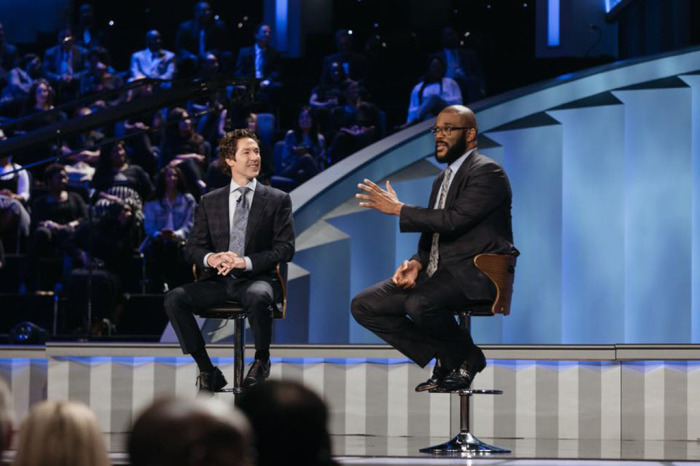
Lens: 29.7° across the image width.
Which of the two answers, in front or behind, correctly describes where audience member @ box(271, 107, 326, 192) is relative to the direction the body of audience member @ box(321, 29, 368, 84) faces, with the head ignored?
in front

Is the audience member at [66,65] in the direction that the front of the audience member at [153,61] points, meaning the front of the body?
no

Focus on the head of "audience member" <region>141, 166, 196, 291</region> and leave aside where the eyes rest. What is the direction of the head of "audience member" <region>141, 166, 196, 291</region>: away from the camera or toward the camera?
toward the camera

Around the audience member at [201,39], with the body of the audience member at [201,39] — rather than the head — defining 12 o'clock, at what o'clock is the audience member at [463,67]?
the audience member at [463,67] is roughly at 10 o'clock from the audience member at [201,39].

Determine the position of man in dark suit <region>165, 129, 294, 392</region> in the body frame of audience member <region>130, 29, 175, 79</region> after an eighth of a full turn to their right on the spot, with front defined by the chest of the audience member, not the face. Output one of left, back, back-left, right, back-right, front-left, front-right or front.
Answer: front-left

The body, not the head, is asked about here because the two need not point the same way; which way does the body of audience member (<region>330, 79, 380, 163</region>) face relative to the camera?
toward the camera

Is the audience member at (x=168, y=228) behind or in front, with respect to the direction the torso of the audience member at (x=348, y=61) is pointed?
in front

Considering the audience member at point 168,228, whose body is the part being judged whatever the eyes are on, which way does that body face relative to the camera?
toward the camera

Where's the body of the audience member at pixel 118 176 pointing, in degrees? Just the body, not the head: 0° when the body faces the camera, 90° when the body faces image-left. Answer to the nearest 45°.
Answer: approximately 0°

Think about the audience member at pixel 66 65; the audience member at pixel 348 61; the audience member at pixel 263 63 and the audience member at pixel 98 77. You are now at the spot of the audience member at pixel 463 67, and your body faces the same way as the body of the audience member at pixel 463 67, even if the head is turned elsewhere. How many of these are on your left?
0

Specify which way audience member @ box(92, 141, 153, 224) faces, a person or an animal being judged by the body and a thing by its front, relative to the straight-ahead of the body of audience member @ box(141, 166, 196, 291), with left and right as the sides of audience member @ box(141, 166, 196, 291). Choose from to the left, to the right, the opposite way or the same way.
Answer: the same way

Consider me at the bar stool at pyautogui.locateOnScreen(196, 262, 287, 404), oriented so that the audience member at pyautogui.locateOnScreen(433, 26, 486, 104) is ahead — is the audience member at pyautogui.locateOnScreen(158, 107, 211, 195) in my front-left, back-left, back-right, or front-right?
front-left

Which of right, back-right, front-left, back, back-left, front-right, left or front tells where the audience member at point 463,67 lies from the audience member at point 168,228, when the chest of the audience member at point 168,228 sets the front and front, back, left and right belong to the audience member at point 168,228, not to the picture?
back-left

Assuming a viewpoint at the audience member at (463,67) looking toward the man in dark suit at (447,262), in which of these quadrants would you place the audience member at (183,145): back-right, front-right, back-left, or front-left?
front-right

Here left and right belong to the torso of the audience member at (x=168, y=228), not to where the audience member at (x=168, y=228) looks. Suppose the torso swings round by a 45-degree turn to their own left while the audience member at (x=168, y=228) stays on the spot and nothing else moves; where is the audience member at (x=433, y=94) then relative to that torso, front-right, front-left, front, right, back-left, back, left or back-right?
left

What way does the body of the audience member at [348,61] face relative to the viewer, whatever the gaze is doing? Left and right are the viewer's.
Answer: facing the viewer
